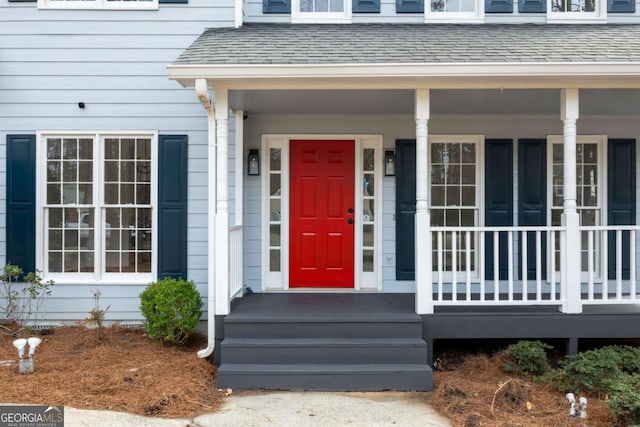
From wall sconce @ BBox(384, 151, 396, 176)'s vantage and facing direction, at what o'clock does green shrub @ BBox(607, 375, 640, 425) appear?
The green shrub is roughly at 11 o'clock from the wall sconce.

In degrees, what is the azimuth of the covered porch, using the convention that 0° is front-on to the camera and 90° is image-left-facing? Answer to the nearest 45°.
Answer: approximately 0°

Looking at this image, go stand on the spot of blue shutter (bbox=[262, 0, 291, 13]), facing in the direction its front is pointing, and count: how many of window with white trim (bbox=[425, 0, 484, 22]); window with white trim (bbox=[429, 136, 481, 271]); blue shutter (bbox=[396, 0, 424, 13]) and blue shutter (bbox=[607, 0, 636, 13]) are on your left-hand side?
4

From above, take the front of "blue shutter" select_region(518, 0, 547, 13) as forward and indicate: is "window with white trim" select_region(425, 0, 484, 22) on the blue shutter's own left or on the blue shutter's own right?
on the blue shutter's own right

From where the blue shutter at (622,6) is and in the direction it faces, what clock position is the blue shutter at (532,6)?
the blue shutter at (532,6) is roughly at 2 o'clock from the blue shutter at (622,6).

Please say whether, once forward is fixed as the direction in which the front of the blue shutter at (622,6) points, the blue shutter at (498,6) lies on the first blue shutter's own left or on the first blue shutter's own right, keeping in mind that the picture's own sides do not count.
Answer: on the first blue shutter's own right

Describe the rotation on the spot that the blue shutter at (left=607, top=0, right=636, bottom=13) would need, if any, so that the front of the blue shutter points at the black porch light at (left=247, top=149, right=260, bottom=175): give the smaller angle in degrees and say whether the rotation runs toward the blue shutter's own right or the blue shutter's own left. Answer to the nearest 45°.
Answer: approximately 45° to the blue shutter's own right
